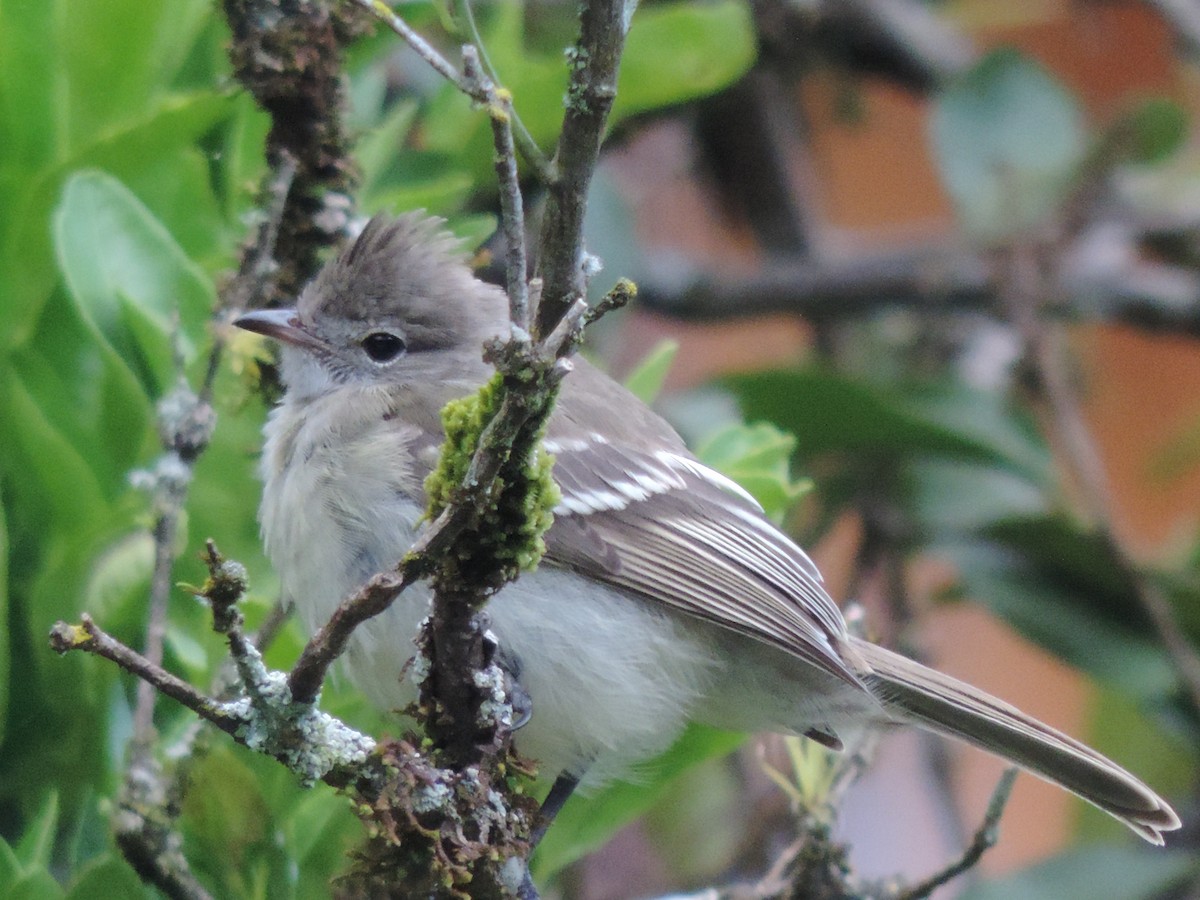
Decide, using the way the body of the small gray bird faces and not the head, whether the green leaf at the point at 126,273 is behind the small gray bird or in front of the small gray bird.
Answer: in front

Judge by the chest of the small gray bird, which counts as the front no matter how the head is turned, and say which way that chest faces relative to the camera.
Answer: to the viewer's left

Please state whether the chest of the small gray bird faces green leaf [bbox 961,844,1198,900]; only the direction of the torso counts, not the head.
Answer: no

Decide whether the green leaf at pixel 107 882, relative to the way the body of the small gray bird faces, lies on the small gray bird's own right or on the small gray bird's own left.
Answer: on the small gray bird's own left

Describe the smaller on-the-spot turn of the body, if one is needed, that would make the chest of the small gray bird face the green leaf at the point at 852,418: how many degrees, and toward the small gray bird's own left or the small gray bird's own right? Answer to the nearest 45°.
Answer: approximately 90° to the small gray bird's own right

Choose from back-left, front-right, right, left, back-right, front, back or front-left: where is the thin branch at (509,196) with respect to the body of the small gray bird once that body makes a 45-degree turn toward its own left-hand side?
front-left

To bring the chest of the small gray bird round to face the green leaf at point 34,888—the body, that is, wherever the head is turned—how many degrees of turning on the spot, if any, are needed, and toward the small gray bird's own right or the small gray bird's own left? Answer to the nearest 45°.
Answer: approximately 45° to the small gray bird's own left

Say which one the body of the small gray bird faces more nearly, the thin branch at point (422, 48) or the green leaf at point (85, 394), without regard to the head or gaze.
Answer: the green leaf

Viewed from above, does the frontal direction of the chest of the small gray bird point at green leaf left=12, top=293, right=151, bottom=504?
yes

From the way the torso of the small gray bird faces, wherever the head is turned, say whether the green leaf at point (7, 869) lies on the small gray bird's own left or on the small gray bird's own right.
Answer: on the small gray bird's own left

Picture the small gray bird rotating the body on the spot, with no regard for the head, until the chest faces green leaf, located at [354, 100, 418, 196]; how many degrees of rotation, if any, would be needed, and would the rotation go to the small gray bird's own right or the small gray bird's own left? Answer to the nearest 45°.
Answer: approximately 45° to the small gray bird's own right

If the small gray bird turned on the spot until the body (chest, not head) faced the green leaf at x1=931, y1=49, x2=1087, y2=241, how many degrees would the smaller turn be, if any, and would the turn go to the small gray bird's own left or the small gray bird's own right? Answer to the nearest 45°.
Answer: approximately 90° to the small gray bird's own right

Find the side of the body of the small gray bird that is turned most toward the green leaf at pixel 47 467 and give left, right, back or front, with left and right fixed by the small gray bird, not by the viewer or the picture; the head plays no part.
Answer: front

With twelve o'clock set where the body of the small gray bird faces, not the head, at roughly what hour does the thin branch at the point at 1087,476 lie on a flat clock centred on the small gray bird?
The thin branch is roughly at 4 o'clock from the small gray bird.
